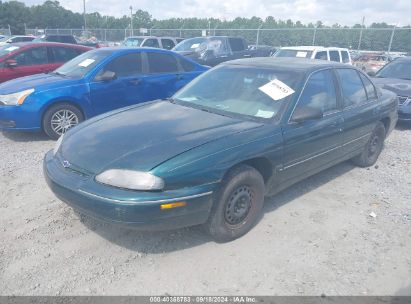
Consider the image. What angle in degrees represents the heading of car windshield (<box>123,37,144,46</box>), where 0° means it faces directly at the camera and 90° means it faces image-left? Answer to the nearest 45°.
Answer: approximately 45°

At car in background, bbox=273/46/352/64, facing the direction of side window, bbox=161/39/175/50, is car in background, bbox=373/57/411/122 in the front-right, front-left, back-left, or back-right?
back-left

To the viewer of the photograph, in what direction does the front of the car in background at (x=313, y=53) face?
facing the viewer and to the left of the viewer

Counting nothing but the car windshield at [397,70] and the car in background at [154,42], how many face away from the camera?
0

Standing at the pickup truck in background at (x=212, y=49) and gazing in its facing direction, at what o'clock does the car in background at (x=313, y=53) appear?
the car in background at (x=313, y=53) is roughly at 9 o'clock from the pickup truck in background at (x=212, y=49).

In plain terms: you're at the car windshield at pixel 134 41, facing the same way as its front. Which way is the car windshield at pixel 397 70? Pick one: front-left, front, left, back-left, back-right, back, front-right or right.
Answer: left

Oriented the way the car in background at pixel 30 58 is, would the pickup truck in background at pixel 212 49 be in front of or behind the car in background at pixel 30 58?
behind

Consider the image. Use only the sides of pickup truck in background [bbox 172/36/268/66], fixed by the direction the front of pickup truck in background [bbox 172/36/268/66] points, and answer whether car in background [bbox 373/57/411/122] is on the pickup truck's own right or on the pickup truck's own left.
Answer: on the pickup truck's own left

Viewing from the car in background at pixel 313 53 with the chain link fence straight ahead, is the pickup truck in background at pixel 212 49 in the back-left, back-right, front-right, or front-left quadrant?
front-left

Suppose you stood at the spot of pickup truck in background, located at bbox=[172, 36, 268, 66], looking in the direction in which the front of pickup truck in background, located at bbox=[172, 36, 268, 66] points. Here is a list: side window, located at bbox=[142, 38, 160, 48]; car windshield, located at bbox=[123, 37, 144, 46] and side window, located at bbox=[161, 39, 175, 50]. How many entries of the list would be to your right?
3

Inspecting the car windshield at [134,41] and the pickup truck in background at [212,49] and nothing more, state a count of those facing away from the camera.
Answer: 0

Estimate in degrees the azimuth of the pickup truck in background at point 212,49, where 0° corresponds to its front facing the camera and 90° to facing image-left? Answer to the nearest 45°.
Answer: approximately 45°

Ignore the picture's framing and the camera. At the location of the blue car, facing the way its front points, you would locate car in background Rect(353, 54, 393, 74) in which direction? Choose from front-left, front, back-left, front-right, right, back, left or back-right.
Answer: back

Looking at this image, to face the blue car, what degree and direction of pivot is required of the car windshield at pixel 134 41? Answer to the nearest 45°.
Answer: approximately 45° to its left
